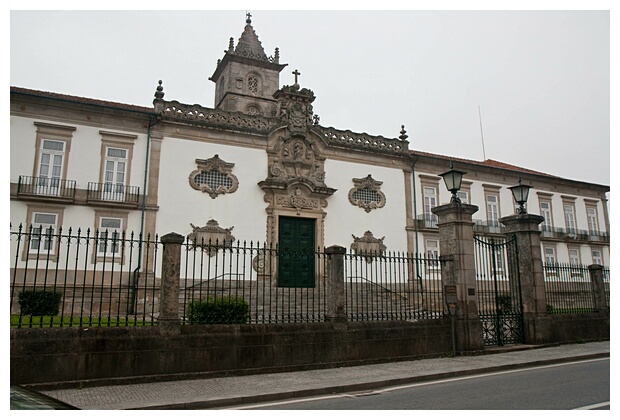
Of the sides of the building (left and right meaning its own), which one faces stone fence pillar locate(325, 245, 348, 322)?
front

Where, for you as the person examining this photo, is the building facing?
facing the viewer and to the right of the viewer

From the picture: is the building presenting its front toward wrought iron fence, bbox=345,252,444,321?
yes

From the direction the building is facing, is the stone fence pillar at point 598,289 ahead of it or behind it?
ahead

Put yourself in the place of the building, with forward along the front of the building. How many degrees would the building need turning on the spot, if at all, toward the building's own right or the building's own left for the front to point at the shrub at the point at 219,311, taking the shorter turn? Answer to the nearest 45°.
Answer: approximately 45° to the building's own right

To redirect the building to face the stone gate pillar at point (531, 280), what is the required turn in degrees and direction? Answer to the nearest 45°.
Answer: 0° — it already faces it

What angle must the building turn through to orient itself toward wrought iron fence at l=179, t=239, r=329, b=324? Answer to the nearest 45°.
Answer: approximately 45° to its right

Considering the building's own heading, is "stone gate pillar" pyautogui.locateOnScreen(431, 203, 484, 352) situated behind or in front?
in front
